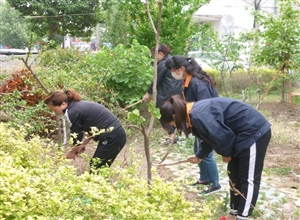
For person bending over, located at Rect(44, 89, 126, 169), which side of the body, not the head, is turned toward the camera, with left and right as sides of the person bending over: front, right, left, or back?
left

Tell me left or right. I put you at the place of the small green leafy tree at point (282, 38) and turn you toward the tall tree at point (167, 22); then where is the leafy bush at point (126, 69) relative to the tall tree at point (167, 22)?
left

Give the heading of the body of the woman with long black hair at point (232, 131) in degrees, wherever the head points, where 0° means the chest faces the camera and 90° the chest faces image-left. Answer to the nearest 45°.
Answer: approximately 90°

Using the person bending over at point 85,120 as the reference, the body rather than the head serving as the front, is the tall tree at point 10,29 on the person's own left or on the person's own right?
on the person's own right

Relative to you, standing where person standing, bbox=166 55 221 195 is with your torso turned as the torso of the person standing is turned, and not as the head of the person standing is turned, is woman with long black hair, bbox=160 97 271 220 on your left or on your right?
on your left

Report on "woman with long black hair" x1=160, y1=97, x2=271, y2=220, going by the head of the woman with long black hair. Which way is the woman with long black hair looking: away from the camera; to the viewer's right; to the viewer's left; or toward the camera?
to the viewer's left
